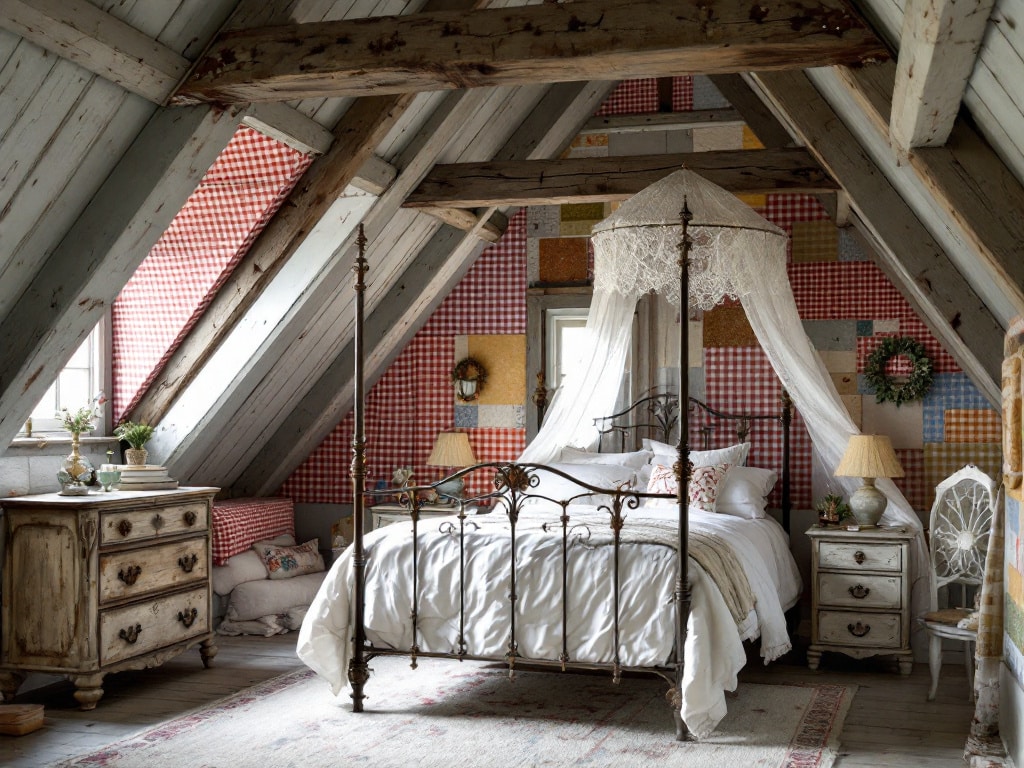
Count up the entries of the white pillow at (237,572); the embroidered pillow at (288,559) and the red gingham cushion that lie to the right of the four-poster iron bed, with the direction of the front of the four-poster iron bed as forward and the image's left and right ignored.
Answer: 3

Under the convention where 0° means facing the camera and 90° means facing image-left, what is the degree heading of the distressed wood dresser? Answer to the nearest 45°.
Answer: approximately 315°

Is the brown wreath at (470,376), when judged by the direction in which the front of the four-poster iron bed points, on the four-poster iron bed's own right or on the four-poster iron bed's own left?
on the four-poster iron bed's own right

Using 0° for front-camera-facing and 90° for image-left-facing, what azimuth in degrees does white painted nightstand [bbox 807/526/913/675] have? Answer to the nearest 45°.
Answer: approximately 0°

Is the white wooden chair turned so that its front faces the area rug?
yes

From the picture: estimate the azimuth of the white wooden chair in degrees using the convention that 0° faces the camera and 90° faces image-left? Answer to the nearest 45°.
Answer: approximately 45°

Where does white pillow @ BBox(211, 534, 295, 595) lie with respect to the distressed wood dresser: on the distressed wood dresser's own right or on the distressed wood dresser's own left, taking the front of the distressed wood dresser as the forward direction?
on the distressed wood dresser's own left

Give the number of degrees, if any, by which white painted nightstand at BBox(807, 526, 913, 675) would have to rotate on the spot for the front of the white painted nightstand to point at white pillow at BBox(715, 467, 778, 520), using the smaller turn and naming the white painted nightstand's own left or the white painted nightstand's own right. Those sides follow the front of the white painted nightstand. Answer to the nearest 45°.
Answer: approximately 135° to the white painted nightstand's own right
